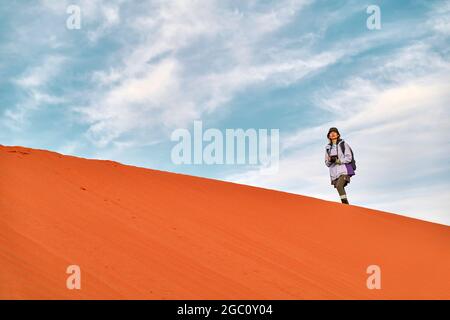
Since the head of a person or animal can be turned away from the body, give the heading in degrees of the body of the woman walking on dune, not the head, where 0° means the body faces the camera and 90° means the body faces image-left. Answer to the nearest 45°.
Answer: approximately 45°
